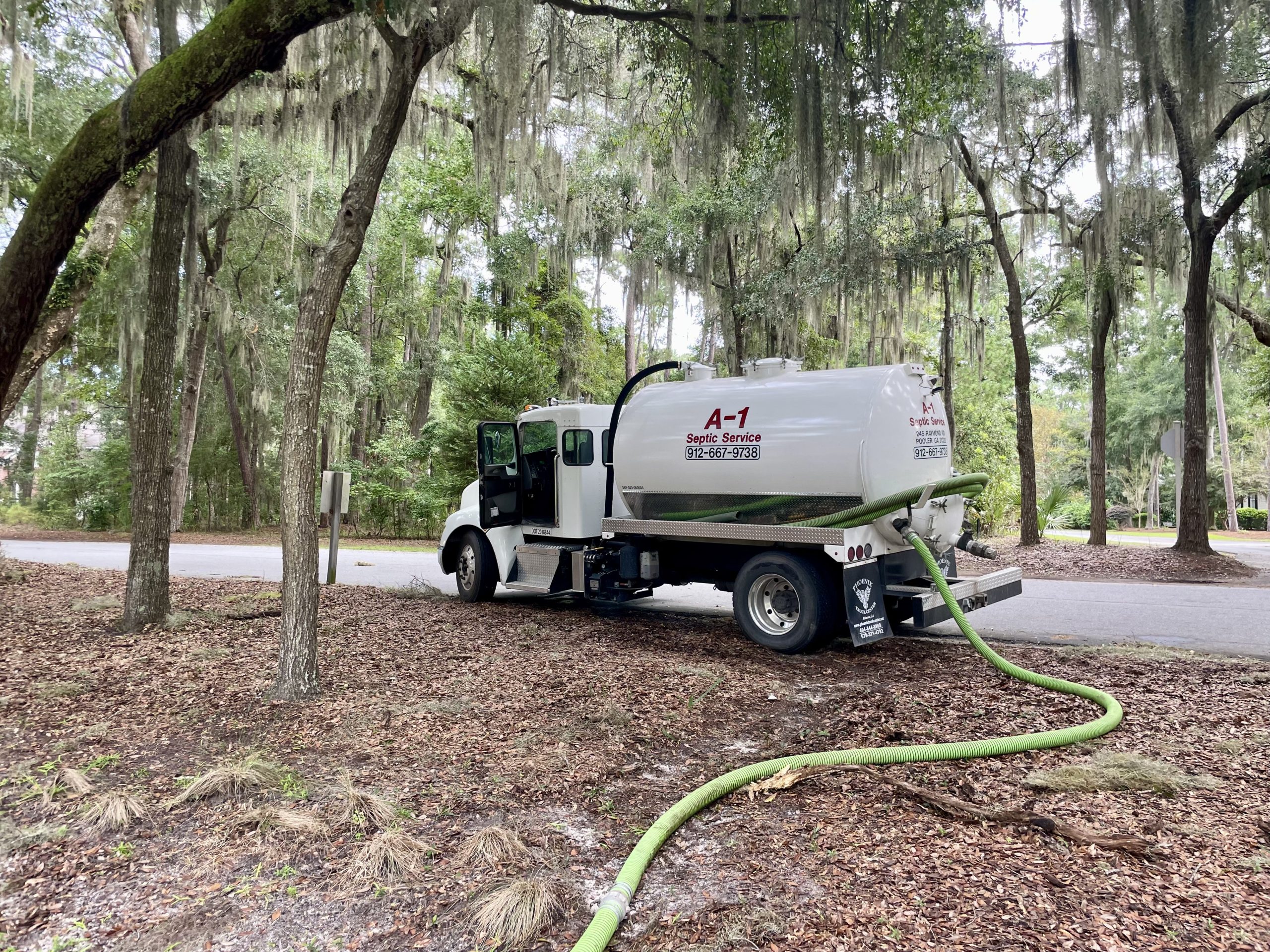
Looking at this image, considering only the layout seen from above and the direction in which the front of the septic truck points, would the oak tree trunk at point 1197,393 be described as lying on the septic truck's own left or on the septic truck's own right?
on the septic truck's own right

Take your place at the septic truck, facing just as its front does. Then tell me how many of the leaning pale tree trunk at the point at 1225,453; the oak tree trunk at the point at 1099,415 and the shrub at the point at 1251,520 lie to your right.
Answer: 3

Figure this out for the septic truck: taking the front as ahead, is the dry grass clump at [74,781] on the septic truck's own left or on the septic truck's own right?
on the septic truck's own left

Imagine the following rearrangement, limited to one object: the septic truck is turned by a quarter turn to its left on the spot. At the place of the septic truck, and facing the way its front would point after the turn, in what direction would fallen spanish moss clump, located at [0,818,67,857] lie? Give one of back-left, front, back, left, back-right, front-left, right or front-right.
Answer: front

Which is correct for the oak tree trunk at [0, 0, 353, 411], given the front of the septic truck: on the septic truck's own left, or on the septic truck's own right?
on the septic truck's own left

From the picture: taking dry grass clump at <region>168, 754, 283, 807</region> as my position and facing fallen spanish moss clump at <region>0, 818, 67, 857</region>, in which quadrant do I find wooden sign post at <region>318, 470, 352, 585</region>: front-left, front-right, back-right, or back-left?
back-right

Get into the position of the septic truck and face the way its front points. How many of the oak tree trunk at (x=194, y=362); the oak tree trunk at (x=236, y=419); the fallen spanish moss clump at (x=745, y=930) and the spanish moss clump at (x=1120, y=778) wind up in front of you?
2

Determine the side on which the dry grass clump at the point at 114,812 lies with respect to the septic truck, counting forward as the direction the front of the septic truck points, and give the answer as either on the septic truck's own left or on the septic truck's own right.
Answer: on the septic truck's own left

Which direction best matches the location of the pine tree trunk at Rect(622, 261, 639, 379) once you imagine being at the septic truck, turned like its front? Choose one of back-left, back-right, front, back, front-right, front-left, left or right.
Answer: front-right

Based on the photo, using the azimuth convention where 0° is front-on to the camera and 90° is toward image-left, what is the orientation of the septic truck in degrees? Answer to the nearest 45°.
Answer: approximately 135°

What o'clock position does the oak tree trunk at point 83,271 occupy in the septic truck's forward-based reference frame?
The oak tree trunk is roughly at 11 o'clock from the septic truck.

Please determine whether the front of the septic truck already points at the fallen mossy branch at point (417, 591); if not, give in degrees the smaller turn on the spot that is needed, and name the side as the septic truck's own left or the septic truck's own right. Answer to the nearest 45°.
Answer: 0° — it already faces it

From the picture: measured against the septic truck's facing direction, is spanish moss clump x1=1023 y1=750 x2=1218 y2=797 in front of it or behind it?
behind

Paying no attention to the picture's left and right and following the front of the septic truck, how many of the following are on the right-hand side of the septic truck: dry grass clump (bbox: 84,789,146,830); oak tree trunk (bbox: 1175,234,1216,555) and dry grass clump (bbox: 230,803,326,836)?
1

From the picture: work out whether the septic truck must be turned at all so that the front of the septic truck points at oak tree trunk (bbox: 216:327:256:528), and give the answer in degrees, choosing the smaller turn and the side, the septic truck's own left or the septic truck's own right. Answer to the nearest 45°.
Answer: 0° — it already faces it
